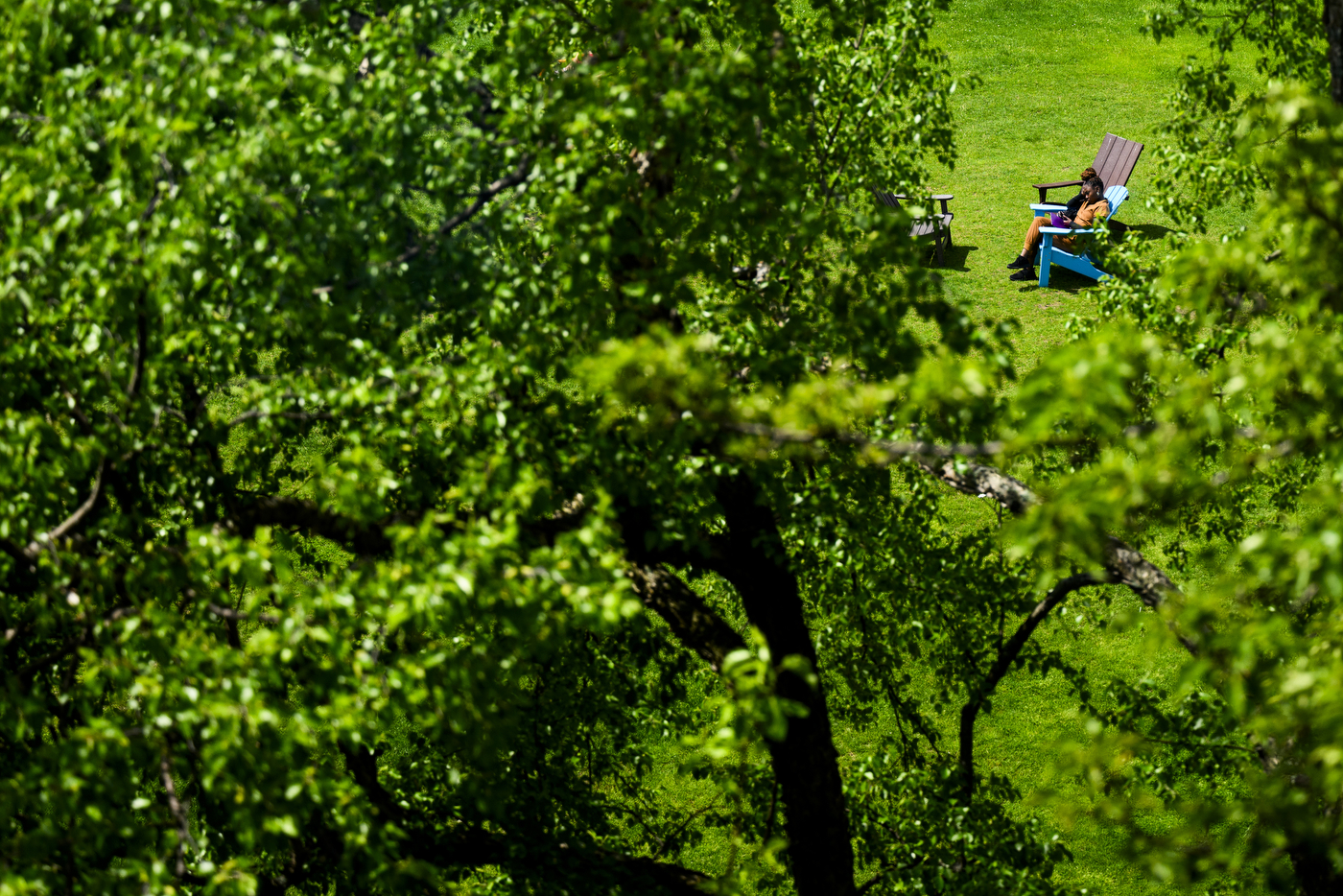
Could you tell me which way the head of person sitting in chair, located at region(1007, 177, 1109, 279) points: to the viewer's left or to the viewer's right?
to the viewer's left

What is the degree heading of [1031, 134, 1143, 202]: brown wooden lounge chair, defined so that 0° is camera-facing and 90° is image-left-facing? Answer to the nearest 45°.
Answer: approximately 45°

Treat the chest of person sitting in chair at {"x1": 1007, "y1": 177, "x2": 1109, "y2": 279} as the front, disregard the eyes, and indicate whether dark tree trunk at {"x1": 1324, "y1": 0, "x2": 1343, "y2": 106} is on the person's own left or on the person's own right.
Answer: on the person's own left

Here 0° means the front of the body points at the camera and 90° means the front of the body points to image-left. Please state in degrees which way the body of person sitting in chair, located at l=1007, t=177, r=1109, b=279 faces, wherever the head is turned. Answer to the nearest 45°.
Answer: approximately 90°
